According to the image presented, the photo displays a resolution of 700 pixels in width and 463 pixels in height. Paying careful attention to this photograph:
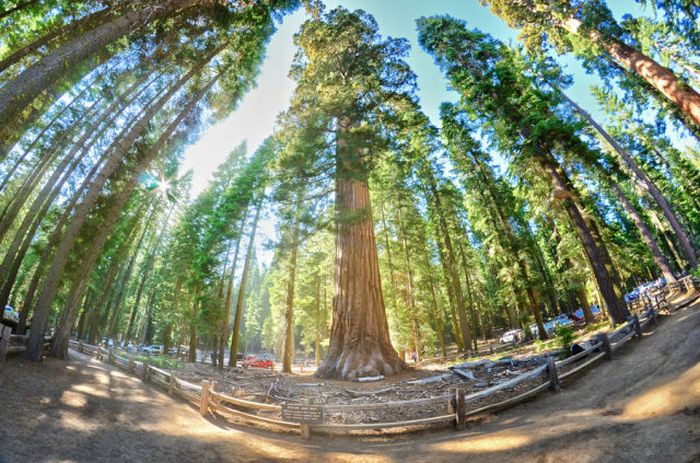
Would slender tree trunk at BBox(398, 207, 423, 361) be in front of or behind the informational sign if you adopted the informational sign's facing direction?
behind

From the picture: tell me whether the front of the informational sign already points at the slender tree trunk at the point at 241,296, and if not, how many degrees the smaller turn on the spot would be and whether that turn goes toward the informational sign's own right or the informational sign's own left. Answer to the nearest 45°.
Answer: approximately 180°

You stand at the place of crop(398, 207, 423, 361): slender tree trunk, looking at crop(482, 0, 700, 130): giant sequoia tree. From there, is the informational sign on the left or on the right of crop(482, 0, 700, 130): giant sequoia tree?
right
